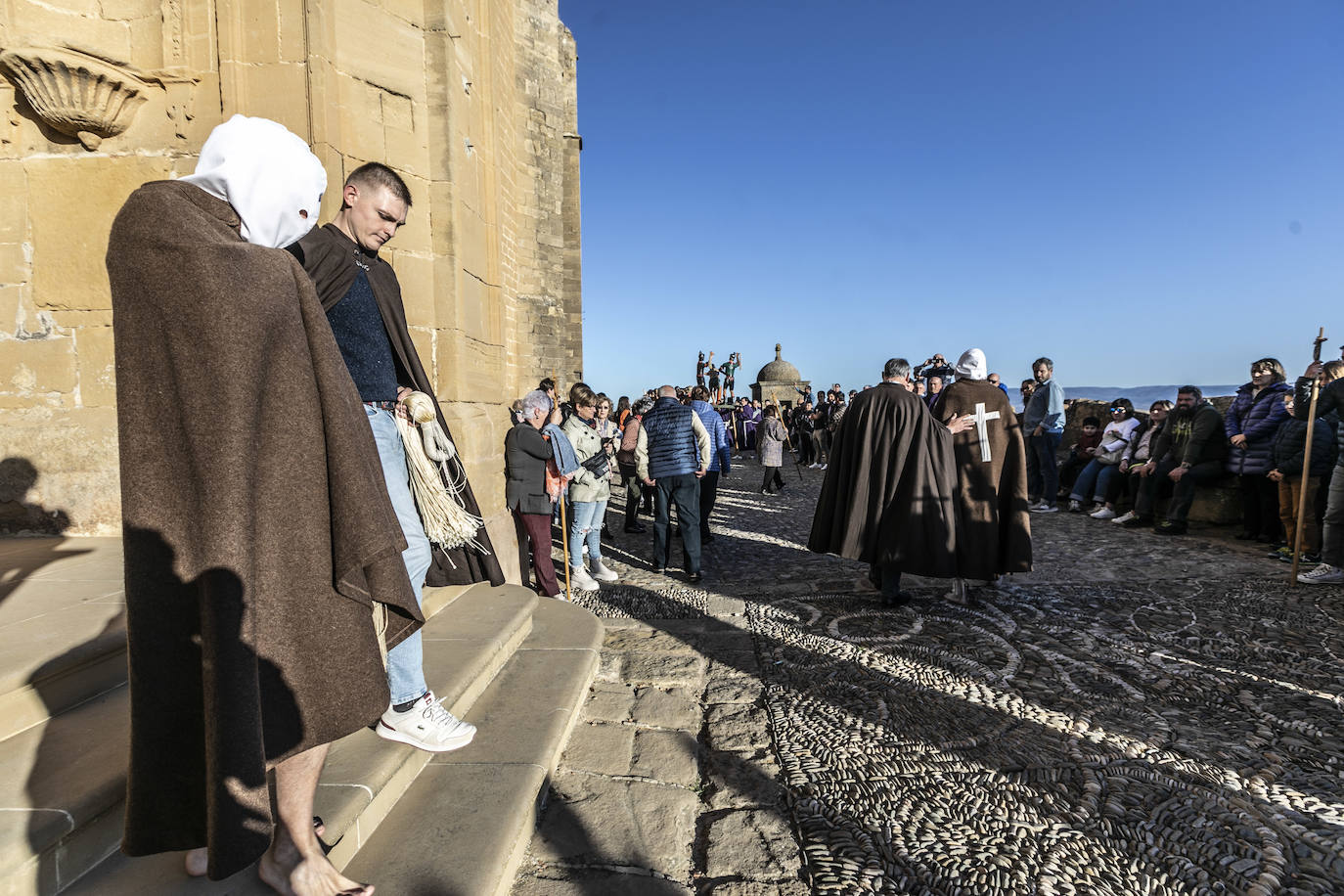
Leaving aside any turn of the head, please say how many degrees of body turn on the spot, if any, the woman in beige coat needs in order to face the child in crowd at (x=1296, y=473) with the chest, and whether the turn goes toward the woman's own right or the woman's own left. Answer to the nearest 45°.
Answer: approximately 45° to the woman's own left

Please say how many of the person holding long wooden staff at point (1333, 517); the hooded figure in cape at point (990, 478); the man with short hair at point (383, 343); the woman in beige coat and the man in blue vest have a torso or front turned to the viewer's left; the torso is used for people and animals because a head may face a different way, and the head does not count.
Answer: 1

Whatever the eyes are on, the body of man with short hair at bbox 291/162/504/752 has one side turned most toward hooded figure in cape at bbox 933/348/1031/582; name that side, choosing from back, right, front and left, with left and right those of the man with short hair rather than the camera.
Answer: left

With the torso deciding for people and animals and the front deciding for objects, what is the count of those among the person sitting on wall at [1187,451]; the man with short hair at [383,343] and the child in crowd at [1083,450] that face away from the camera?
0

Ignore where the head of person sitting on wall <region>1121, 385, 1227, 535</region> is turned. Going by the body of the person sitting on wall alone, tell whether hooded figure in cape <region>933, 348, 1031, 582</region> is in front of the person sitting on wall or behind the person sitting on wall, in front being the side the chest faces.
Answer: in front

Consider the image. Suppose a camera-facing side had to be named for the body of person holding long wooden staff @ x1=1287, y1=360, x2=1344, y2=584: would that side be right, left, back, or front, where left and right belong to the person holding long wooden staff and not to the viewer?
left

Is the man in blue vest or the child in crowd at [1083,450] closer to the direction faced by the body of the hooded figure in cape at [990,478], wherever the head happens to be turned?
the child in crowd

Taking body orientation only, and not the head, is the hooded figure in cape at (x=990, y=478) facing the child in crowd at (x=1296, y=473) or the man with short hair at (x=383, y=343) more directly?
the child in crowd

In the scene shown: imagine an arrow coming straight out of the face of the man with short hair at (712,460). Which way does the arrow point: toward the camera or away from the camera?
away from the camera

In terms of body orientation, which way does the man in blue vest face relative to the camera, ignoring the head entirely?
away from the camera

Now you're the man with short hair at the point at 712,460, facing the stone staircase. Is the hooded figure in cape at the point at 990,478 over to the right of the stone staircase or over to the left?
left

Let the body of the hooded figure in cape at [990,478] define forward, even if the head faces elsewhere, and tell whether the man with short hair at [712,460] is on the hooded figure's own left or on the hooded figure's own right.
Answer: on the hooded figure's own left

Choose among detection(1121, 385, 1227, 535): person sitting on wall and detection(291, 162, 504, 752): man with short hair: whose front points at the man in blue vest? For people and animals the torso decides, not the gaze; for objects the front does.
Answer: the person sitting on wall

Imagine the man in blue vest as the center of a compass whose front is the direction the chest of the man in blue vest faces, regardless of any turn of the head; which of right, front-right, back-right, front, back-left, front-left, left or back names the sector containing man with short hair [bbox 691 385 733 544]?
front

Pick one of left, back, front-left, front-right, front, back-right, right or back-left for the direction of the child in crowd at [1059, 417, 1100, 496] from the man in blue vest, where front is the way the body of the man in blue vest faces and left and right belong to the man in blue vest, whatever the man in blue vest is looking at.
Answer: front-right
